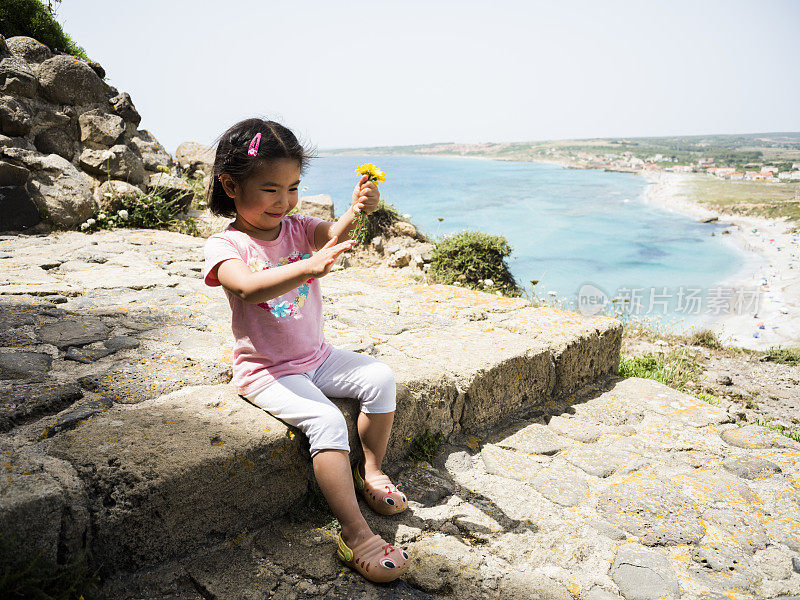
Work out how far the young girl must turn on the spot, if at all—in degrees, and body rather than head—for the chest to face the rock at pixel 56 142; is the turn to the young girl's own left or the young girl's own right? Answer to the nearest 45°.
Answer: approximately 180°

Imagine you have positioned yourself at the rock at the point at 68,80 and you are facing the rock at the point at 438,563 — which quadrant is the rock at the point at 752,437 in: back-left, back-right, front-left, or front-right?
front-left

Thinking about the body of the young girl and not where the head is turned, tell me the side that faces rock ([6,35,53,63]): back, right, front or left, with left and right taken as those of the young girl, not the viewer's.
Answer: back

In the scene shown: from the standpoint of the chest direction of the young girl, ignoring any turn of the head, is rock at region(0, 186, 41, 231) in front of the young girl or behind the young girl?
behind

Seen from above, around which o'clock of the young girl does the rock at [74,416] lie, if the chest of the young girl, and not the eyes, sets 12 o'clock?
The rock is roughly at 4 o'clock from the young girl.

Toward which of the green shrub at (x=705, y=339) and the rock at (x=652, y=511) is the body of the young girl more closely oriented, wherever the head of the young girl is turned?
the rock

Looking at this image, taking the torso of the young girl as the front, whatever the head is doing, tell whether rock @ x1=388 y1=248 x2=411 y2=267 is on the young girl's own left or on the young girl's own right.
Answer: on the young girl's own left

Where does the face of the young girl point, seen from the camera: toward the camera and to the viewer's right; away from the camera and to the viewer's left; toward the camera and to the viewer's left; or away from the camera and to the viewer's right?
toward the camera and to the viewer's right

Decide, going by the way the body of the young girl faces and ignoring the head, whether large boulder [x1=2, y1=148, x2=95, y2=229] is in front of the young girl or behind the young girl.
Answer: behind

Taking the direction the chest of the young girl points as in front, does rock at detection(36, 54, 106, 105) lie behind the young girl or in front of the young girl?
behind

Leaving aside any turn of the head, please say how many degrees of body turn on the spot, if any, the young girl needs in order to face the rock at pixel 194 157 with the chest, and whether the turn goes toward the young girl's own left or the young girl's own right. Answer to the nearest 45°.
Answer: approximately 135° to the young girl's own left

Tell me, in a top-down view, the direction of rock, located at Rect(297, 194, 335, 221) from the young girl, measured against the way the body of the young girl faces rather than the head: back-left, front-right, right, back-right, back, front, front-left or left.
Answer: back-left

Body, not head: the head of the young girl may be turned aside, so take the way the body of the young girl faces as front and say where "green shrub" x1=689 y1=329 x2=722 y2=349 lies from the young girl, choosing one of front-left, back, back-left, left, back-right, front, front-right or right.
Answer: left

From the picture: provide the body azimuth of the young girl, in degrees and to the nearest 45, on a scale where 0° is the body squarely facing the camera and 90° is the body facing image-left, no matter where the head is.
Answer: approximately 315°

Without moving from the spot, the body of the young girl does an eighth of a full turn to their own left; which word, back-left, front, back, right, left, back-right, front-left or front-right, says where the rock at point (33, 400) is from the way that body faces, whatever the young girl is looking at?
back

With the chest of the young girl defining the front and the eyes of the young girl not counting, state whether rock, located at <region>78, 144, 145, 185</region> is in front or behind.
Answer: behind
